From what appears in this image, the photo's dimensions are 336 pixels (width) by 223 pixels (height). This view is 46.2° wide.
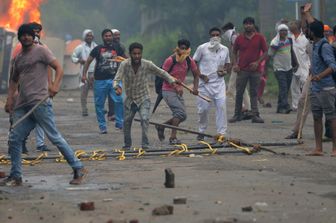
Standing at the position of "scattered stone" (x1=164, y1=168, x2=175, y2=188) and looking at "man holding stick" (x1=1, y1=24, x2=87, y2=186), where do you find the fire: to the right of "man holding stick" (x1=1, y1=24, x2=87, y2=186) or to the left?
right

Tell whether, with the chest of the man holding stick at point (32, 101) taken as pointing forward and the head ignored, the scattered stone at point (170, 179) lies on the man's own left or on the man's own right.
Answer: on the man's own left

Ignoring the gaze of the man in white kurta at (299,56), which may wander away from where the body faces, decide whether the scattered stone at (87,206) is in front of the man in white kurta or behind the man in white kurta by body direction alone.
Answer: in front

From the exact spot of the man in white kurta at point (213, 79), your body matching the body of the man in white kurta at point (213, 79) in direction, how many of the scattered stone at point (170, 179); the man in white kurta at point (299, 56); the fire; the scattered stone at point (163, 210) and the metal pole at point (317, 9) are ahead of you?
2

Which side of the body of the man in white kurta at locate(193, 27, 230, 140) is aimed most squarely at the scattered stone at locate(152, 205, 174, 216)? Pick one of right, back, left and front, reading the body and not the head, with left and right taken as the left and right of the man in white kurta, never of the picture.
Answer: front

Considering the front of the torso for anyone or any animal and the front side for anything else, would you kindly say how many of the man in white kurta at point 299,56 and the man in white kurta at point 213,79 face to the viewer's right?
0

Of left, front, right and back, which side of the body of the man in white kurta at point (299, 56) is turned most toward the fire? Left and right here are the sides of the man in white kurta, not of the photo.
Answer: right

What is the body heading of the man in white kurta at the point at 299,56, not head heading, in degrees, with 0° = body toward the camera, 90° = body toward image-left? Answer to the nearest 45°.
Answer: approximately 45°

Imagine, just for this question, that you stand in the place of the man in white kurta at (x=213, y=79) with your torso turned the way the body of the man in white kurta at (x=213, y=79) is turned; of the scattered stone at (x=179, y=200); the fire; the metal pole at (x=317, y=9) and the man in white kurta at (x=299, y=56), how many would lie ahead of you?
1

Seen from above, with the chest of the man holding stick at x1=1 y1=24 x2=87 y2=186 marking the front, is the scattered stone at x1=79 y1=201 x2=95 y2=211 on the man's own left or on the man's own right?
on the man's own left
